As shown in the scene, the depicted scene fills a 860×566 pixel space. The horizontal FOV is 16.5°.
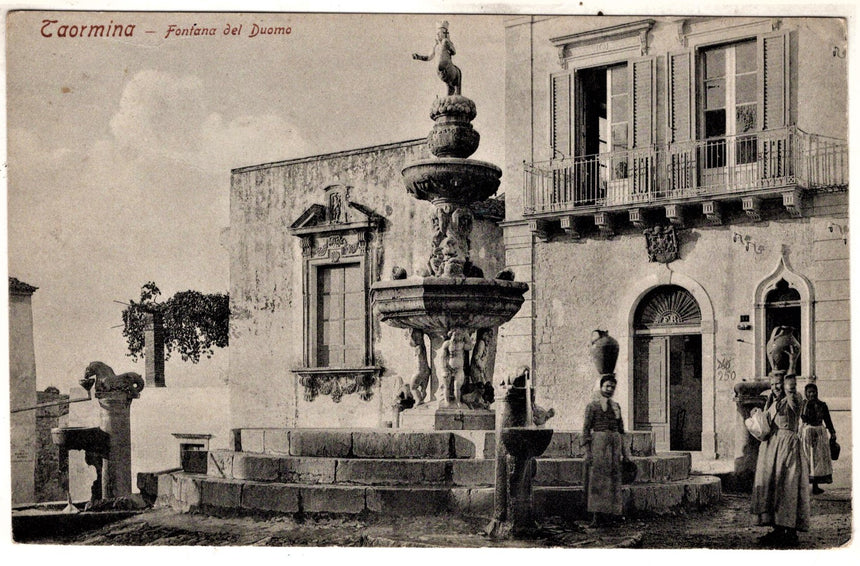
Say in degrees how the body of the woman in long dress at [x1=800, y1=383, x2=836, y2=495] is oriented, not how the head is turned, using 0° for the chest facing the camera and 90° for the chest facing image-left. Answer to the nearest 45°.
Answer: approximately 45°
